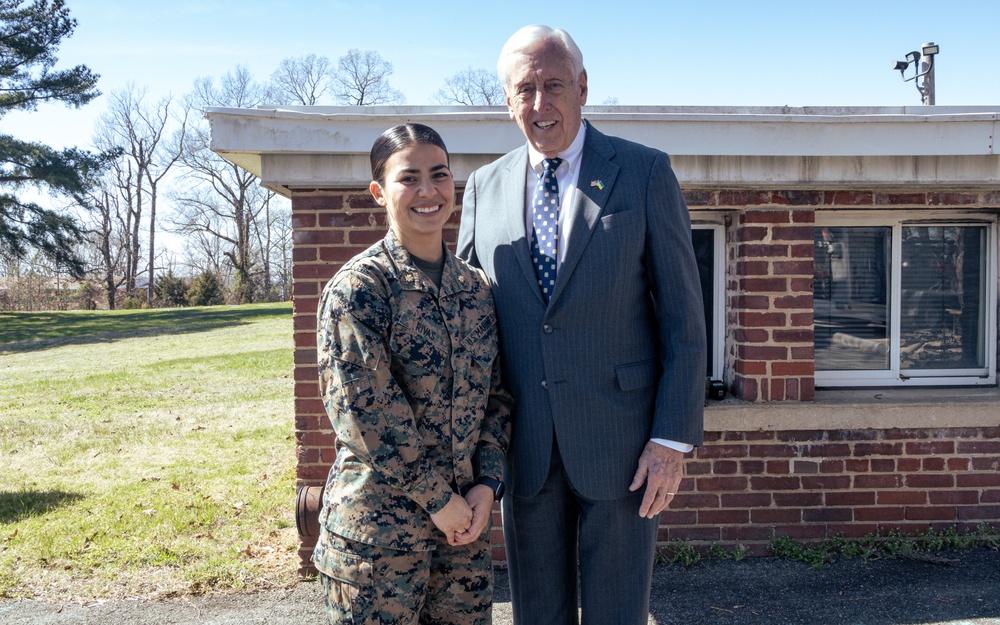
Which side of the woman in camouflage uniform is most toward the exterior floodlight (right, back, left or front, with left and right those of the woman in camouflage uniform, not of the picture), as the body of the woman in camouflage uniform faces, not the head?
left

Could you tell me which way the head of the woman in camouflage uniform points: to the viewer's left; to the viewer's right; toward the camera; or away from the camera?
toward the camera

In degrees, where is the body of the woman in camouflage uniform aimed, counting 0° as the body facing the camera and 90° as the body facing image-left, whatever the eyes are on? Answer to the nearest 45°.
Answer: approximately 315°

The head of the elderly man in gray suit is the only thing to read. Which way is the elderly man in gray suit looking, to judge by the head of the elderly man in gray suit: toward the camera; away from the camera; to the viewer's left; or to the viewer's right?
toward the camera

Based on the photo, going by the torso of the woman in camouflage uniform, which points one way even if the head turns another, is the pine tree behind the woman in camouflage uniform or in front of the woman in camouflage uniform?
behind
